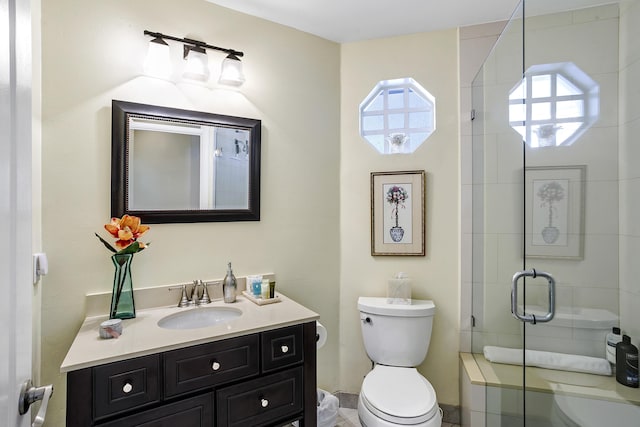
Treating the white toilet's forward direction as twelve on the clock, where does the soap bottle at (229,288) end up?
The soap bottle is roughly at 2 o'clock from the white toilet.

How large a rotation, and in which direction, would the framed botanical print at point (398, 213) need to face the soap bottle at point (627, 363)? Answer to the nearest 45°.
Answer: approximately 45° to its left

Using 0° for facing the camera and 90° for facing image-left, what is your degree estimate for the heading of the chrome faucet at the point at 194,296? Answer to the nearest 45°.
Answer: approximately 315°

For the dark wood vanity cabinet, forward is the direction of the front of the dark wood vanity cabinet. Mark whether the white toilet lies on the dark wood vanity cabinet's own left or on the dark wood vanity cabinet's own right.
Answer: on the dark wood vanity cabinet's own left

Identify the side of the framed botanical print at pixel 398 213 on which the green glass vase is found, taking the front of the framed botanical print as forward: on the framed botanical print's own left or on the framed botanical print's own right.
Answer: on the framed botanical print's own right

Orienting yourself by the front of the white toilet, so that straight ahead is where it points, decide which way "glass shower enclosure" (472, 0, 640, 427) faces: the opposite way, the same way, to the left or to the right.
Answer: to the right

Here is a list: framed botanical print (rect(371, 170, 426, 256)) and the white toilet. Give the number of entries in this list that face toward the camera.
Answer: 2
